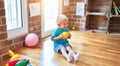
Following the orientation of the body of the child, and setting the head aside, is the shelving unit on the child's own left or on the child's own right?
on the child's own left

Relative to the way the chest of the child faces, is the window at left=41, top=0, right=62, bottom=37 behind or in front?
behind

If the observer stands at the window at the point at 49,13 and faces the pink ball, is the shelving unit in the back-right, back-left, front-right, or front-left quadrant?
back-left
